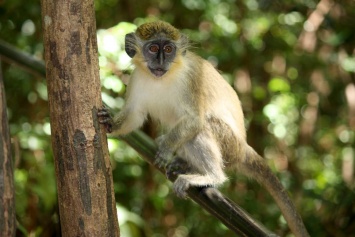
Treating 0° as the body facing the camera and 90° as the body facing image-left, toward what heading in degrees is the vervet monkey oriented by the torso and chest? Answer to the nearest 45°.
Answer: approximately 45°

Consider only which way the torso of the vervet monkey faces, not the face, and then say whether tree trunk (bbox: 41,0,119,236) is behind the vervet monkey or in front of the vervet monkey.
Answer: in front

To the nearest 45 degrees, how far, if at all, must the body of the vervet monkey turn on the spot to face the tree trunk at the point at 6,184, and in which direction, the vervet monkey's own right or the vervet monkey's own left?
0° — it already faces it
